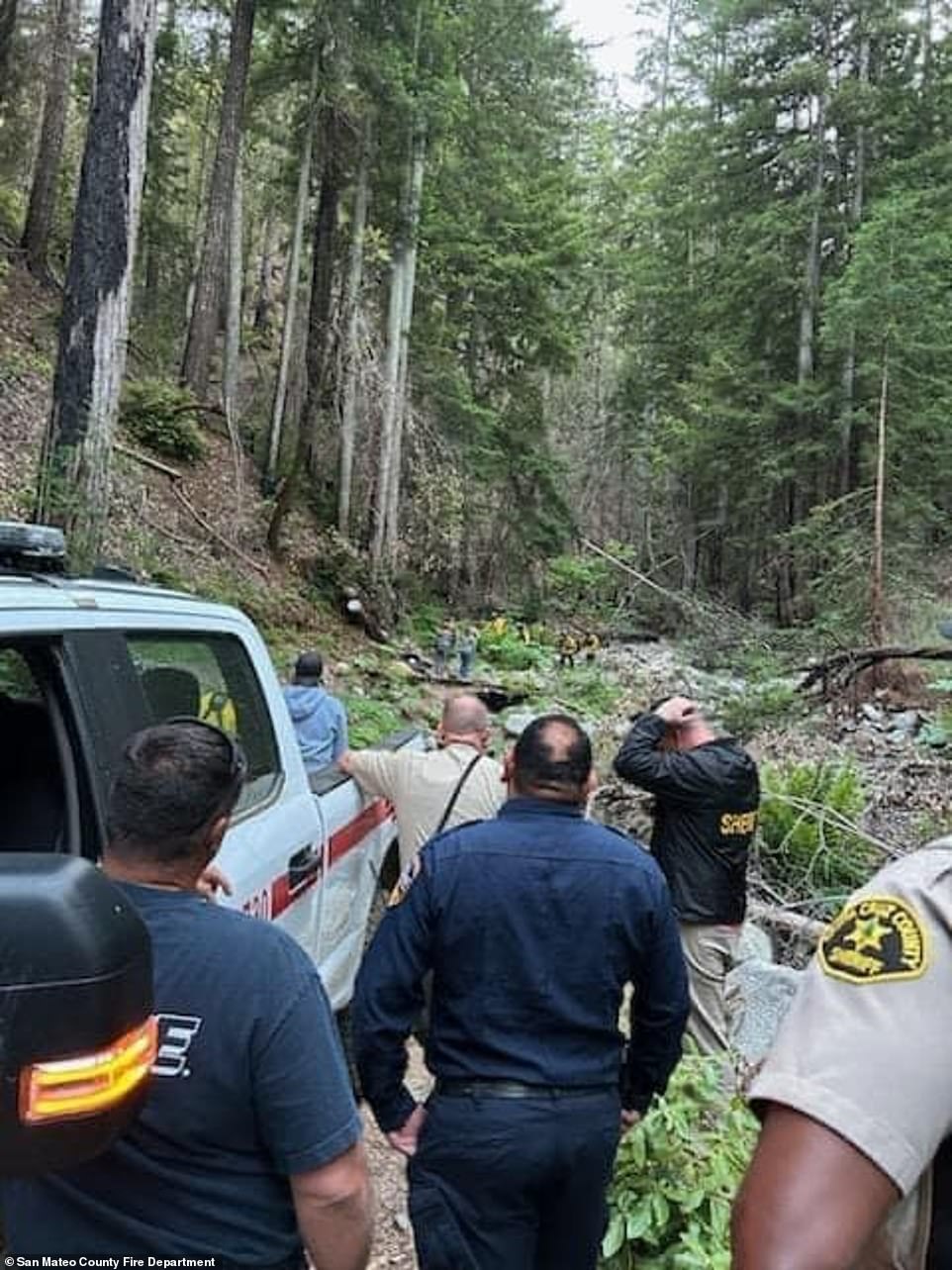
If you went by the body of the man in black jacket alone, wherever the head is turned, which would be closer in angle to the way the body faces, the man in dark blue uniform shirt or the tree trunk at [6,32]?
the tree trunk

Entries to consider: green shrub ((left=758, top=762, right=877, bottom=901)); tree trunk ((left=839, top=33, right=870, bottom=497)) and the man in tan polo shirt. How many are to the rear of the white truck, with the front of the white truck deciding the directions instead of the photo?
3

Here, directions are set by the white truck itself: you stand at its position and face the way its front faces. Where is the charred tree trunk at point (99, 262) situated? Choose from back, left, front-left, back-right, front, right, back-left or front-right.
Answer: back-right

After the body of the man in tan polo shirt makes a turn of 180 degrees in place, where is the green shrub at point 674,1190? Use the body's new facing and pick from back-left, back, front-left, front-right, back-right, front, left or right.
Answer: front-left

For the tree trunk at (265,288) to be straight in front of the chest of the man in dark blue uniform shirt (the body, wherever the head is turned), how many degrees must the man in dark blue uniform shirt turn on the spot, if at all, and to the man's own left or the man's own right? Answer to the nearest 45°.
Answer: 0° — they already face it

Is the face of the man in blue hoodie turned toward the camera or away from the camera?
away from the camera

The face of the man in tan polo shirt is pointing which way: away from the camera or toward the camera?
away from the camera

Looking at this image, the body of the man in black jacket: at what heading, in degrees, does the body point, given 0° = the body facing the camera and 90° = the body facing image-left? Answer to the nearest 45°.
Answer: approximately 135°

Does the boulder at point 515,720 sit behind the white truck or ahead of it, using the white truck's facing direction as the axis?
behind

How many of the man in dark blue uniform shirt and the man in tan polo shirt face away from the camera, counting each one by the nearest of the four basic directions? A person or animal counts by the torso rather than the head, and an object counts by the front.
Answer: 2
